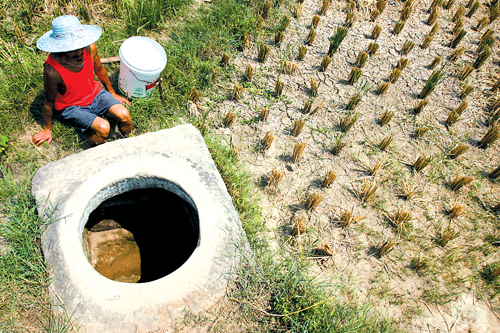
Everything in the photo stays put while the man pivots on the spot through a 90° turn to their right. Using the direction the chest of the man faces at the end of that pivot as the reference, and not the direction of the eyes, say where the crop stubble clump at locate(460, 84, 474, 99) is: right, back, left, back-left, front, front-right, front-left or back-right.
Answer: back-left

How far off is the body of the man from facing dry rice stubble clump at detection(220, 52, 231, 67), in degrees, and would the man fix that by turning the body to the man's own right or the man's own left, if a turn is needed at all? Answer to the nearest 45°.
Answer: approximately 90° to the man's own left

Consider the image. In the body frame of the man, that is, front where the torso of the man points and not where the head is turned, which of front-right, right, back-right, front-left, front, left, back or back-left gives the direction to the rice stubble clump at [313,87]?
front-left

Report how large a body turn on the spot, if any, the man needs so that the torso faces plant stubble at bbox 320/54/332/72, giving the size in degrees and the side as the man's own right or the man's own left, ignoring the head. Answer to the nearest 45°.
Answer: approximately 45° to the man's own left

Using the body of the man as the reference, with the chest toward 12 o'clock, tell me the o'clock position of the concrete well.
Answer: The concrete well is roughly at 1 o'clock from the man.

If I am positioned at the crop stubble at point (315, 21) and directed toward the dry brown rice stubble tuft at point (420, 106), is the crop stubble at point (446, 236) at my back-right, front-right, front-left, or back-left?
front-right

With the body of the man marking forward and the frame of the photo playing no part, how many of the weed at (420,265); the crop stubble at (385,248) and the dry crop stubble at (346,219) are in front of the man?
3

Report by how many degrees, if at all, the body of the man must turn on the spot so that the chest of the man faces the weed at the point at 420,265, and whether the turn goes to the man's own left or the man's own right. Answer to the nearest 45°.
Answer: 0° — they already face it

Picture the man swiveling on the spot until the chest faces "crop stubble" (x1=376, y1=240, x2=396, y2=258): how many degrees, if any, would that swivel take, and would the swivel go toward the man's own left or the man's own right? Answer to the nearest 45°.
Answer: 0° — they already face it

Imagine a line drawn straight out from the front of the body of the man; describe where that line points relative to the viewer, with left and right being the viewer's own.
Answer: facing the viewer and to the right of the viewer

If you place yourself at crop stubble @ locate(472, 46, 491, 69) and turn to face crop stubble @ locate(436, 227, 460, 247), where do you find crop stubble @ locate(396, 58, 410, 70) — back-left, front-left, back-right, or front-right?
front-right

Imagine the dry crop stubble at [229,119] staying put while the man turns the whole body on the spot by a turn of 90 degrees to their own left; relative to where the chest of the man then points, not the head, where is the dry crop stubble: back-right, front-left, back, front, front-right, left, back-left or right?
front-right

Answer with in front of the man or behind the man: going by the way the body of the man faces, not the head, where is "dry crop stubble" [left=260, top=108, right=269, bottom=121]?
in front

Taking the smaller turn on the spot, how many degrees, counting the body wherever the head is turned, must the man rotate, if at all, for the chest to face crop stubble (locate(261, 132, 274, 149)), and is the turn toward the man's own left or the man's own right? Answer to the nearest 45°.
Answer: approximately 45° to the man's own left

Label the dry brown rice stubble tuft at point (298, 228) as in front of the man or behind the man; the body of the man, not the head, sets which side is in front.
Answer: in front

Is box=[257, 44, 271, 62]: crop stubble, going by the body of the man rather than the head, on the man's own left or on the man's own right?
on the man's own left

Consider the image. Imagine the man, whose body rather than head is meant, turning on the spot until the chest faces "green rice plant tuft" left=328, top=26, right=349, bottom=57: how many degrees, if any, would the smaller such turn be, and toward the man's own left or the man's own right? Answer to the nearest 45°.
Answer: approximately 45° to the man's own left
